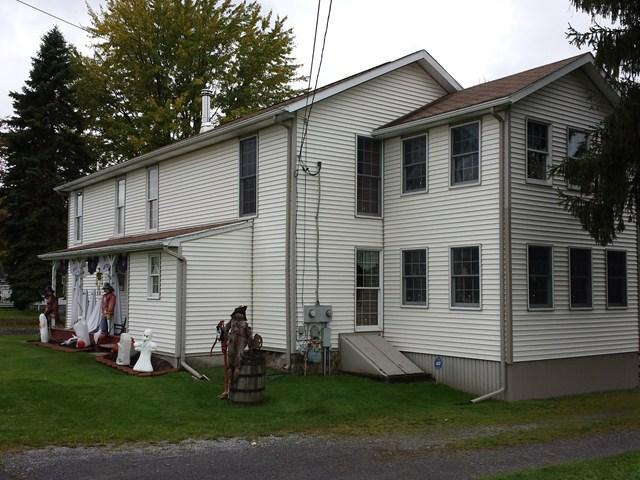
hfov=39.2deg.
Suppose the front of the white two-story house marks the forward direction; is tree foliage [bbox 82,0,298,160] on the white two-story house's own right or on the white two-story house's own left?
on the white two-story house's own right

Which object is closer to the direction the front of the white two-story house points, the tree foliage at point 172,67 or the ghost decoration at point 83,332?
the ghost decoration

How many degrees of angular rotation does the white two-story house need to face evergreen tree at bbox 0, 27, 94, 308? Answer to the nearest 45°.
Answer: approximately 90° to its right

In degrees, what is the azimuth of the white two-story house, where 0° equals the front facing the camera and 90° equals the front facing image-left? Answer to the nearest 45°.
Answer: approximately 45°

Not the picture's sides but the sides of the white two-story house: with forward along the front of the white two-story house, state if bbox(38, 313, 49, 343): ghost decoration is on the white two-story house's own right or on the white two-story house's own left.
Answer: on the white two-story house's own right
